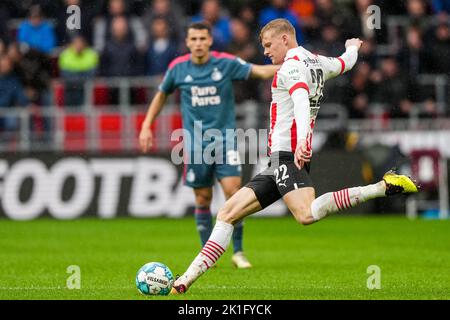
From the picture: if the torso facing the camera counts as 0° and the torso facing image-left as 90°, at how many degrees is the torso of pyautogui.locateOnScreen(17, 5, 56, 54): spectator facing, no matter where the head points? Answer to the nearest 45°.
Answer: approximately 0°

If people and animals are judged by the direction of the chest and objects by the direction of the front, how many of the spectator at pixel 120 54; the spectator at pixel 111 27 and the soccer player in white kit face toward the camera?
2

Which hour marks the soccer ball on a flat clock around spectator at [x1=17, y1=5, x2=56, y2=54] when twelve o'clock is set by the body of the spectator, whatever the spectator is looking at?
The soccer ball is roughly at 12 o'clock from the spectator.

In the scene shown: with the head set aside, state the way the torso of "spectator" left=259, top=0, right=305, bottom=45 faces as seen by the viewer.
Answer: toward the camera

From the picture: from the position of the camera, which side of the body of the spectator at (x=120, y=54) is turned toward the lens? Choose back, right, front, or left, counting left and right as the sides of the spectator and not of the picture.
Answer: front

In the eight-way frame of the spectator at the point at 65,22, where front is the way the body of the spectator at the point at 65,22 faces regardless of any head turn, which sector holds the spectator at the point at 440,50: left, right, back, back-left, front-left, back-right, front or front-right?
left

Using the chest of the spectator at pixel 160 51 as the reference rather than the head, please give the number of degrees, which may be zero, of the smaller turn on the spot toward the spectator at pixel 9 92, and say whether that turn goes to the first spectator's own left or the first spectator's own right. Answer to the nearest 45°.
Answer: approximately 90° to the first spectator's own right

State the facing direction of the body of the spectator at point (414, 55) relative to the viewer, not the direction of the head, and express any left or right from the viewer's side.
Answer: facing the viewer

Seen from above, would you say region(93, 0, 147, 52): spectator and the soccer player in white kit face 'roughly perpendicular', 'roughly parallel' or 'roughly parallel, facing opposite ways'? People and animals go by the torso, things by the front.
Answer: roughly perpendicular

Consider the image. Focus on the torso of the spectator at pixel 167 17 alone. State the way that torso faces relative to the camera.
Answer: toward the camera

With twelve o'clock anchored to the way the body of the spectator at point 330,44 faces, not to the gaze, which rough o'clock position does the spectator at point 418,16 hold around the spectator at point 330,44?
the spectator at point 418,16 is roughly at 8 o'clock from the spectator at point 330,44.
